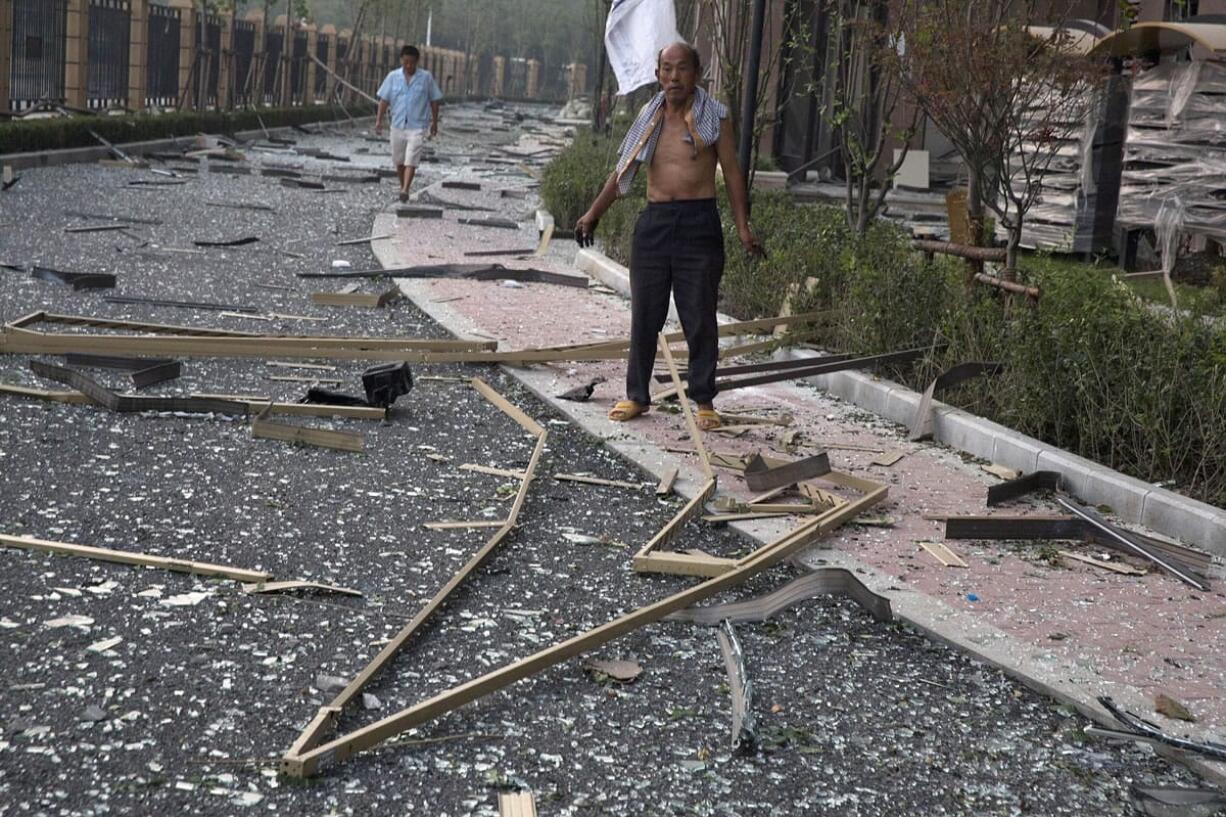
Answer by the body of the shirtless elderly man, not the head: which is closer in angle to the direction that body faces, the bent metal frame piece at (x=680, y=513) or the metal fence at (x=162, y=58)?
the bent metal frame piece

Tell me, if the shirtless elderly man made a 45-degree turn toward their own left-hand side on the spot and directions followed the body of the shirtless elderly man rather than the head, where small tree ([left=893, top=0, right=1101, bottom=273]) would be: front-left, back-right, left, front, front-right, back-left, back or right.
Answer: left

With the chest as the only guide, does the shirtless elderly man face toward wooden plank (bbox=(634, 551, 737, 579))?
yes

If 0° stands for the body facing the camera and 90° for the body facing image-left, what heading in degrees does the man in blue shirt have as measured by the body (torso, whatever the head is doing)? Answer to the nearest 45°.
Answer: approximately 0°

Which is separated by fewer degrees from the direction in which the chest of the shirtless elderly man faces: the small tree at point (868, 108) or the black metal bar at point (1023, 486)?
the black metal bar

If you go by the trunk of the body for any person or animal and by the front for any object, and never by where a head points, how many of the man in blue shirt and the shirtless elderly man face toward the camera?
2

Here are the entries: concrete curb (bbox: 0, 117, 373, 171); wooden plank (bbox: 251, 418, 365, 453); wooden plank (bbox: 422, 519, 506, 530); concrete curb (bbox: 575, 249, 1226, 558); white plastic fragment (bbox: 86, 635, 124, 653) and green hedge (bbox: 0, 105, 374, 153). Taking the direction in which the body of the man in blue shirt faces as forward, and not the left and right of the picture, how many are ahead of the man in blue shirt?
4

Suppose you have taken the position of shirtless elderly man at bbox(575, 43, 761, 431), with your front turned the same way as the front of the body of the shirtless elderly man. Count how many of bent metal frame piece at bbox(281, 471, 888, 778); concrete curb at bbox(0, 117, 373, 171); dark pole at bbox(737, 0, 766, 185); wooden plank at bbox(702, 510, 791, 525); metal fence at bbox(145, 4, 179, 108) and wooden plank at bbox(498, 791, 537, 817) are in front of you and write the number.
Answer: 3

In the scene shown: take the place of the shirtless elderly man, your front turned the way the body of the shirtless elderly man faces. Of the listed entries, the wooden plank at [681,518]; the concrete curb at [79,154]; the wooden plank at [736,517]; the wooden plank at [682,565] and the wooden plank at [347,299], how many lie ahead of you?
3

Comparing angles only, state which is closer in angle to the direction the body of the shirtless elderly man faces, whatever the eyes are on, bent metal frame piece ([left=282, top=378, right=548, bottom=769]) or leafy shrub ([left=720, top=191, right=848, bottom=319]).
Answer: the bent metal frame piece

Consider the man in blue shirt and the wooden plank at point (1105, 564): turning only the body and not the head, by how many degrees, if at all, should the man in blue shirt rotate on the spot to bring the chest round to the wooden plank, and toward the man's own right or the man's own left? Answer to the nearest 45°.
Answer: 0° — they already face it
